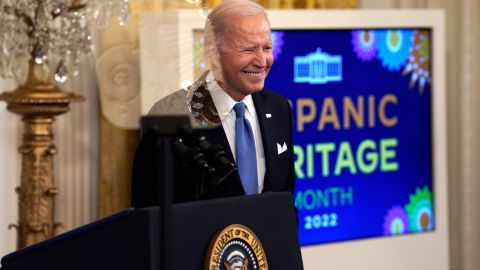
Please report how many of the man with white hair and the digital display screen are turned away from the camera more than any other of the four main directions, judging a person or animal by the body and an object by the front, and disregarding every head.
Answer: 0

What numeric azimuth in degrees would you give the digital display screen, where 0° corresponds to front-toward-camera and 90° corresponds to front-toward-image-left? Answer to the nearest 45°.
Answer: approximately 315°

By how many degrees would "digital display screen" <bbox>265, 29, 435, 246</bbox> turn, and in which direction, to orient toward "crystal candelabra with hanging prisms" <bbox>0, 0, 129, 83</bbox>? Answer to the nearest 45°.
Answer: approximately 90° to its right

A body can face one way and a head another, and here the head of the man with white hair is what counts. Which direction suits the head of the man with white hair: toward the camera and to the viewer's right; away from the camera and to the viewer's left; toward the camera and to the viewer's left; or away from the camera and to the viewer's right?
toward the camera and to the viewer's right

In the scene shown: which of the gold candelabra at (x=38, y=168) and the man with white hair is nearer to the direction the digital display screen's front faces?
the man with white hair

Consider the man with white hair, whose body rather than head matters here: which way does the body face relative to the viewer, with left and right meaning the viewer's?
facing the viewer and to the right of the viewer

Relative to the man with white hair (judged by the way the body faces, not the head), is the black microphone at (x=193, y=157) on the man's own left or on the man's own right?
on the man's own right

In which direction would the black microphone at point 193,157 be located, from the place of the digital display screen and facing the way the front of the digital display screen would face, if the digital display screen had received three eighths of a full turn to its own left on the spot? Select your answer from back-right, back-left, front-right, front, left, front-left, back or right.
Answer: back

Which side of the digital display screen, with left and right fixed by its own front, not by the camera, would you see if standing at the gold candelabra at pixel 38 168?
right
